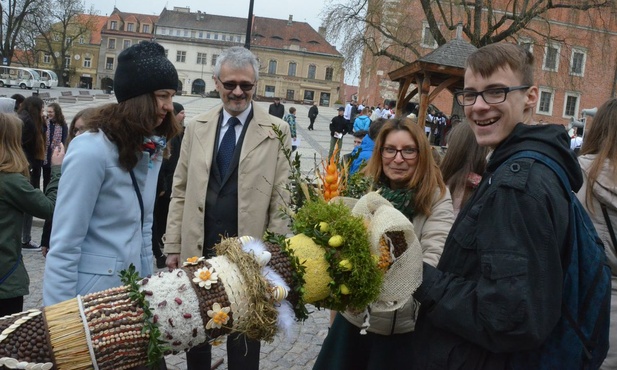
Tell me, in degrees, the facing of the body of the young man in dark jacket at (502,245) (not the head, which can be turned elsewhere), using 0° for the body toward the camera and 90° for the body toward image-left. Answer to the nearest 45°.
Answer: approximately 90°

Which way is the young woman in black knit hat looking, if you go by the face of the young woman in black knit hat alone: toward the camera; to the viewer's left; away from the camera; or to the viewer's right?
to the viewer's right

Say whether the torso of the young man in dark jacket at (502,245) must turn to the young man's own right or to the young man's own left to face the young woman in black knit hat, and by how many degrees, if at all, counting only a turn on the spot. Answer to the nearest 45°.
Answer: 0° — they already face them
